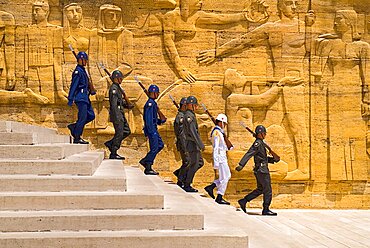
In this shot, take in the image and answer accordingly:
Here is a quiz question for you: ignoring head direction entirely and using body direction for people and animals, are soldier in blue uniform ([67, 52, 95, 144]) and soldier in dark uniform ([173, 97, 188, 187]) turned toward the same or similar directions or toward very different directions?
same or similar directions

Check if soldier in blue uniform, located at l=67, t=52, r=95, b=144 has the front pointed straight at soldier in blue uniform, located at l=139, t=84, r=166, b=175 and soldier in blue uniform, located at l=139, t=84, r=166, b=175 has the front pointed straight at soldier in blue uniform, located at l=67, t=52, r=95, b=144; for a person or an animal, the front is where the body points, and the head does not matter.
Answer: no

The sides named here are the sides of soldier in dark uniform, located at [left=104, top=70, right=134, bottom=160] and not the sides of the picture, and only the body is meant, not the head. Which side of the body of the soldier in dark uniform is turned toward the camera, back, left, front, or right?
right

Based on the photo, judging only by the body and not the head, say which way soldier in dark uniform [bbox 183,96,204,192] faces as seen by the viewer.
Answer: to the viewer's right

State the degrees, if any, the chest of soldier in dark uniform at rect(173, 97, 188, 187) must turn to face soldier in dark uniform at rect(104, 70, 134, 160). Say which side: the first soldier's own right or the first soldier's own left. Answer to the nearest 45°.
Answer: approximately 180°

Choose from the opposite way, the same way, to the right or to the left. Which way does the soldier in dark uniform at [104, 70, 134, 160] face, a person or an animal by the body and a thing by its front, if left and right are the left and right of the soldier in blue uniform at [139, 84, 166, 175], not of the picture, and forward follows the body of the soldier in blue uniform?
the same way

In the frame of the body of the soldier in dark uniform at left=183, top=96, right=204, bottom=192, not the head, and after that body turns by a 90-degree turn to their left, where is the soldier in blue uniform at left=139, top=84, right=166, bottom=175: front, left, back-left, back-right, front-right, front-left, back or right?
front-left

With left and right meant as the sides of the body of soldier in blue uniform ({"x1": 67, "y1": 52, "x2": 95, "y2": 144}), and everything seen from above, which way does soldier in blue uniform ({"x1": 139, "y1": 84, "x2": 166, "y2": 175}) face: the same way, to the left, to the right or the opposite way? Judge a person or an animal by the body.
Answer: the same way

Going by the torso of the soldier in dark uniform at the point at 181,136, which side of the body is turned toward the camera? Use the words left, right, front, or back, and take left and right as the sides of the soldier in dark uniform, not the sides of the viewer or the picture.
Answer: right

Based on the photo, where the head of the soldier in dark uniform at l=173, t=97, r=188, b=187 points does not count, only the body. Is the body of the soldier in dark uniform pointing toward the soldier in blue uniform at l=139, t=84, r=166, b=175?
no

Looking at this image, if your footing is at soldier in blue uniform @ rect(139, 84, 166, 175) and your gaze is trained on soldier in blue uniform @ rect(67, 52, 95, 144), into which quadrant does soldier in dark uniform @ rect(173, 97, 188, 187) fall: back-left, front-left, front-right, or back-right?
back-left

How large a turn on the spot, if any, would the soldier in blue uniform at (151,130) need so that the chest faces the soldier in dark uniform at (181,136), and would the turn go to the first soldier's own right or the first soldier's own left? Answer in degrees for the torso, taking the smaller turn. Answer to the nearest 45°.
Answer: approximately 45° to the first soldier's own right

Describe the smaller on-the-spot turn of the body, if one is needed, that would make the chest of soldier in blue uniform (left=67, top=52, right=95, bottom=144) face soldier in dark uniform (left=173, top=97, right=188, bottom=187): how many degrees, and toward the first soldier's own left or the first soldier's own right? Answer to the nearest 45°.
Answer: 0° — they already face them

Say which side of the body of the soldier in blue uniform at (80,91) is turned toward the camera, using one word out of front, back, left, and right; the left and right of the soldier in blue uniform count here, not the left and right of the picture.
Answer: right

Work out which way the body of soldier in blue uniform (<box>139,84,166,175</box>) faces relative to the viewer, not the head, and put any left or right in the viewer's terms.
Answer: facing to the right of the viewer
